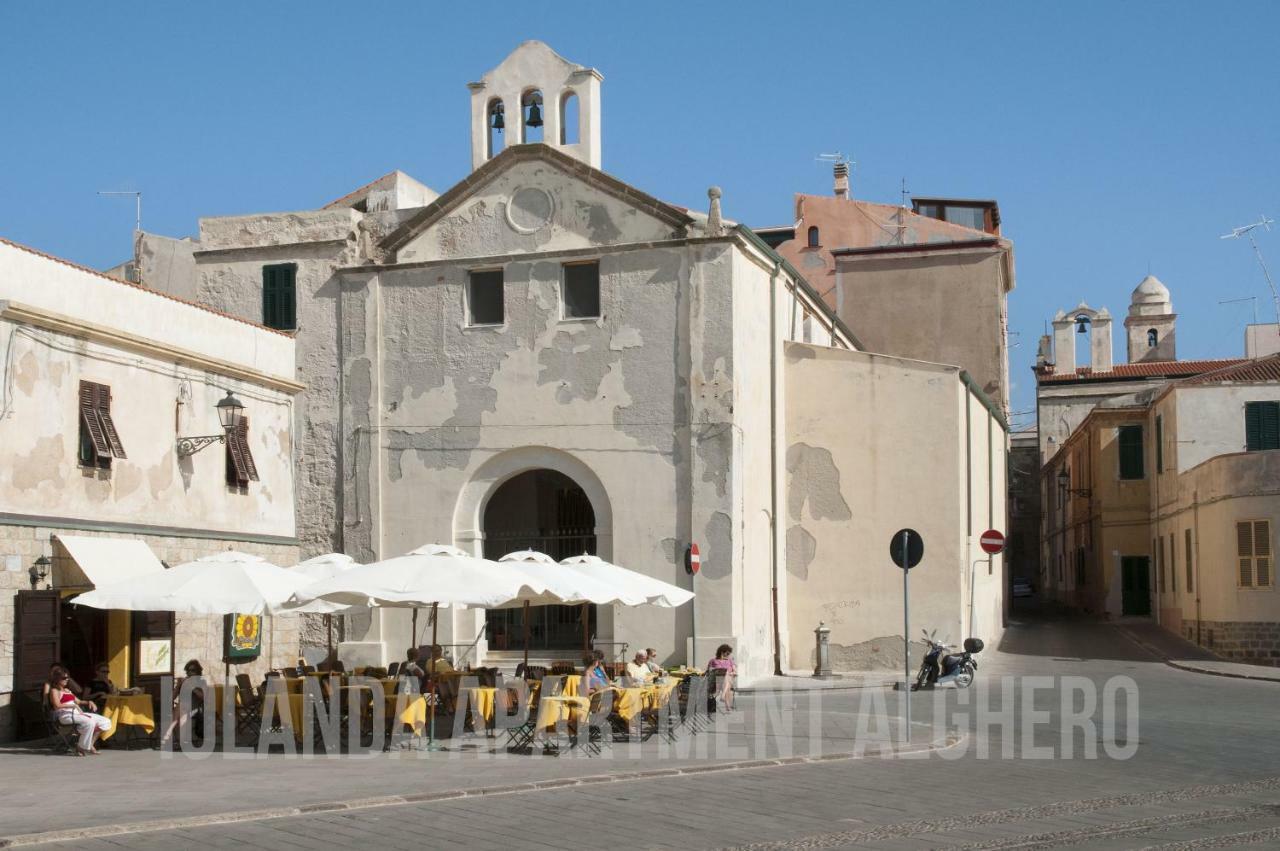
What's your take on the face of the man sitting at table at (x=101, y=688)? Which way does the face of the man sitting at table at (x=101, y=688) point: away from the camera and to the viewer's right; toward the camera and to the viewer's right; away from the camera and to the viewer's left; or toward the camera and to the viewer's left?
toward the camera and to the viewer's right

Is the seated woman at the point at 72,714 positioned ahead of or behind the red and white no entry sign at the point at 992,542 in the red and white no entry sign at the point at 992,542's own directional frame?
ahead

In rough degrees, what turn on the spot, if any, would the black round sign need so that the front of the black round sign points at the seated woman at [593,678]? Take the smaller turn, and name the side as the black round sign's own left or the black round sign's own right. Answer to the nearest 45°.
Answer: approximately 90° to the black round sign's own left

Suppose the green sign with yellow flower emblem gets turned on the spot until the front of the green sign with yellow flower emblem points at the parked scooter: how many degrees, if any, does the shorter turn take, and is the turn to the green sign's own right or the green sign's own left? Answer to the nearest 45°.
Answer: approximately 45° to the green sign's own left

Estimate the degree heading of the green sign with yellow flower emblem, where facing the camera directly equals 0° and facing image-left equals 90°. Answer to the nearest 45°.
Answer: approximately 315°

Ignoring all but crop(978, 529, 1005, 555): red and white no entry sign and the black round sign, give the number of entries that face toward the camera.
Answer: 1

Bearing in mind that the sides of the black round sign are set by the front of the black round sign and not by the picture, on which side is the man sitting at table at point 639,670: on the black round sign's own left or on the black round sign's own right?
on the black round sign's own left

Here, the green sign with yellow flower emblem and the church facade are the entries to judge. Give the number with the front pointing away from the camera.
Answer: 0

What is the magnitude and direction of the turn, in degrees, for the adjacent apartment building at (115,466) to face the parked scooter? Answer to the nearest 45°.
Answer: approximately 45° to its left

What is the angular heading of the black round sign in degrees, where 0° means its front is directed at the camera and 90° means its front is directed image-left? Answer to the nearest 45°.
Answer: approximately 180°

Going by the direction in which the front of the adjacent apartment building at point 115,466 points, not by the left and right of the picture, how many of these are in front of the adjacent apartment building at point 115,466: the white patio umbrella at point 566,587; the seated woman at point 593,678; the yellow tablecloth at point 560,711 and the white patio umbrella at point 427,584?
4
